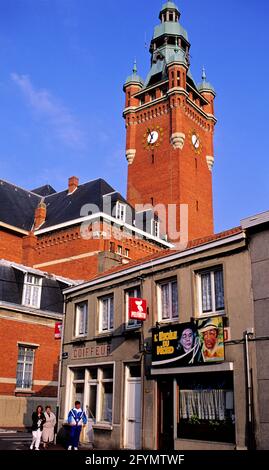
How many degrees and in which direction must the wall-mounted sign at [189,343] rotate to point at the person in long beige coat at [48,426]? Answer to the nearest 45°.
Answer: approximately 90° to its right

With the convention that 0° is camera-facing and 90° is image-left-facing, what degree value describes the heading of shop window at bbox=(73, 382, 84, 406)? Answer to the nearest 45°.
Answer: approximately 45°

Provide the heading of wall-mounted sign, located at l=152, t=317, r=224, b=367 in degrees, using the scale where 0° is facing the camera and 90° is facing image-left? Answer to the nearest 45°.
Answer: approximately 45°

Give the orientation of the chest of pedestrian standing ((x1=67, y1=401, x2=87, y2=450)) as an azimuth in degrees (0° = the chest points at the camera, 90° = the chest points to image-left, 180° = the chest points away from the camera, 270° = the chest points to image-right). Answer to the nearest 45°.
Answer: approximately 0°
